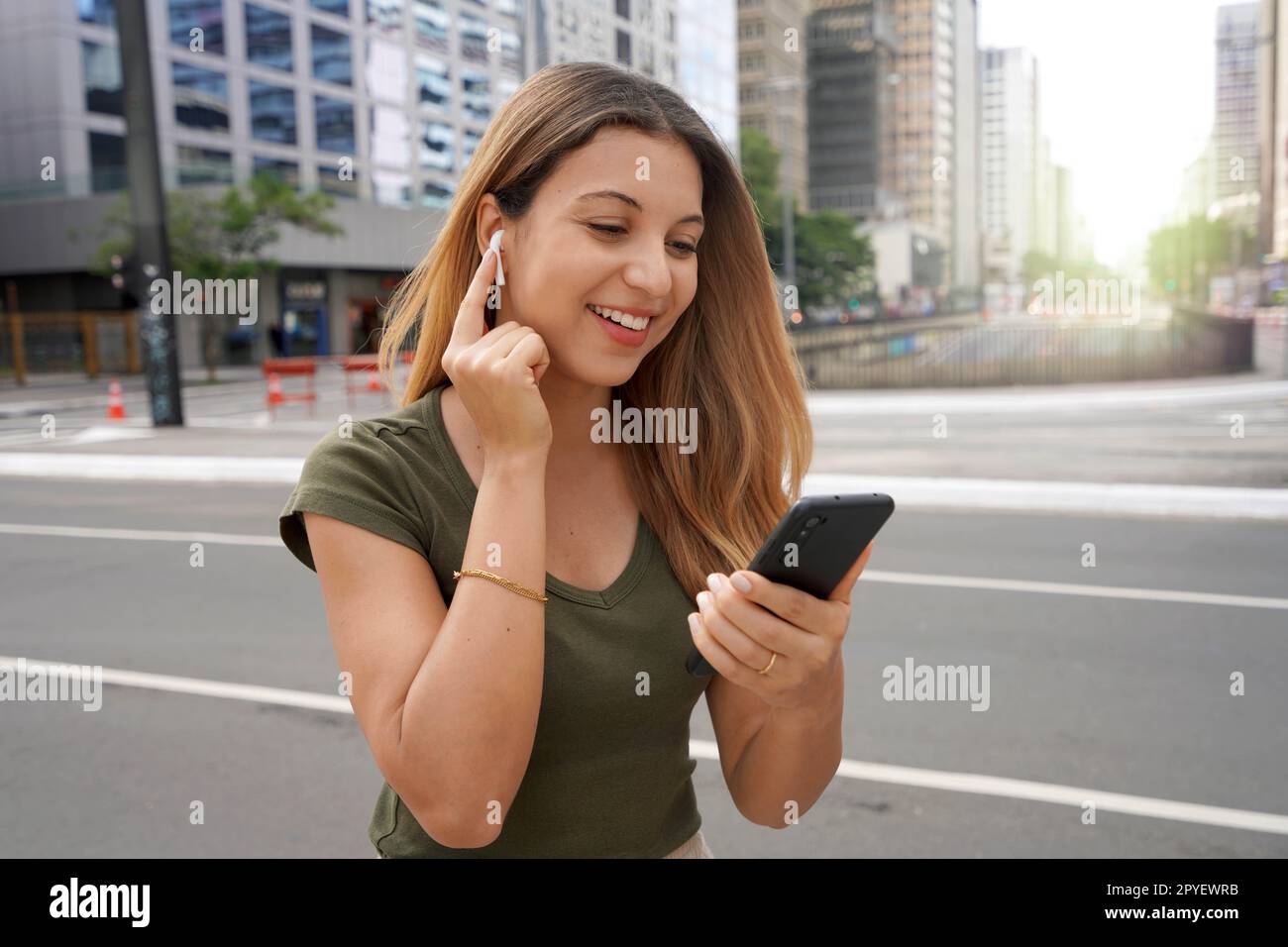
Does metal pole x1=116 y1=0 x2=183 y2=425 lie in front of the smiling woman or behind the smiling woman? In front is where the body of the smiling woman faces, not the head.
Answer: behind

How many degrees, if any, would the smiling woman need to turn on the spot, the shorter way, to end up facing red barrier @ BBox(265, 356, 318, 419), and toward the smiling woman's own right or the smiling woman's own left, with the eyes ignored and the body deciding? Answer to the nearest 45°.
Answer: approximately 135° to the smiling woman's own left

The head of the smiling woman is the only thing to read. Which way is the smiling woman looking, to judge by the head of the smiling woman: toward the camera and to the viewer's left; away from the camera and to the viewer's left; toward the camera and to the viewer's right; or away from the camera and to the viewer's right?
toward the camera and to the viewer's right

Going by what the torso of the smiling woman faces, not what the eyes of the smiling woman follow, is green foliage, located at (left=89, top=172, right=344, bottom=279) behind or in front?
behind

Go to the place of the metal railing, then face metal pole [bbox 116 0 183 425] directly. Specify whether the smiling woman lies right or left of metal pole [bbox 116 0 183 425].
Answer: left

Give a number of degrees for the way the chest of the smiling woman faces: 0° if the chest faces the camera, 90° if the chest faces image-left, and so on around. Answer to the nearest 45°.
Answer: approximately 315°

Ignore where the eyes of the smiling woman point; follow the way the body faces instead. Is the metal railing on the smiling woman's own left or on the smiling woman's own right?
on the smiling woman's own left
